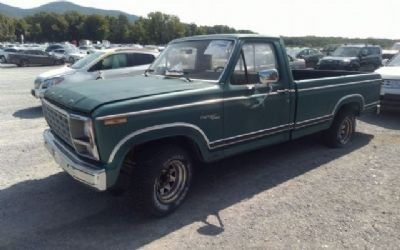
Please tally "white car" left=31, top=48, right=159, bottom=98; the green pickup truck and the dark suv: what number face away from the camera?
0

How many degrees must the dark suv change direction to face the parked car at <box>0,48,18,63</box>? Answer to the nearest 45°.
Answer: approximately 45° to its right

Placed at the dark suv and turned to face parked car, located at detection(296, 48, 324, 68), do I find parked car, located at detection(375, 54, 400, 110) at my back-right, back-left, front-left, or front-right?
back-left

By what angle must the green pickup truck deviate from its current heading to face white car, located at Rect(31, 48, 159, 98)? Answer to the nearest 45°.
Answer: approximately 90° to its right

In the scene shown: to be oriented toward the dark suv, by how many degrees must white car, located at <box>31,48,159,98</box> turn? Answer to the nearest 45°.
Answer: approximately 180°

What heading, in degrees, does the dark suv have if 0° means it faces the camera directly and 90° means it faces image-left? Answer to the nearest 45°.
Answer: approximately 45°

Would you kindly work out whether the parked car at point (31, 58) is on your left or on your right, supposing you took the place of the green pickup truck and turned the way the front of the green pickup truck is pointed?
on your right

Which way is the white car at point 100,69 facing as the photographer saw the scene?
facing the viewer and to the left of the viewer

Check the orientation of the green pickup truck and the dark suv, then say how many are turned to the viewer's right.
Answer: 0

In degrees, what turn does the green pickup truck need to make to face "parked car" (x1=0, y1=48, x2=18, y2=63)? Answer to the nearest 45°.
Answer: approximately 90° to its right

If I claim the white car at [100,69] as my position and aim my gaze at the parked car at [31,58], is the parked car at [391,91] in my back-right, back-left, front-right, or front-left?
back-right

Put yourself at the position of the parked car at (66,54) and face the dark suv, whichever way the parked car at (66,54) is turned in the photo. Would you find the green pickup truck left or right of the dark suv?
right
